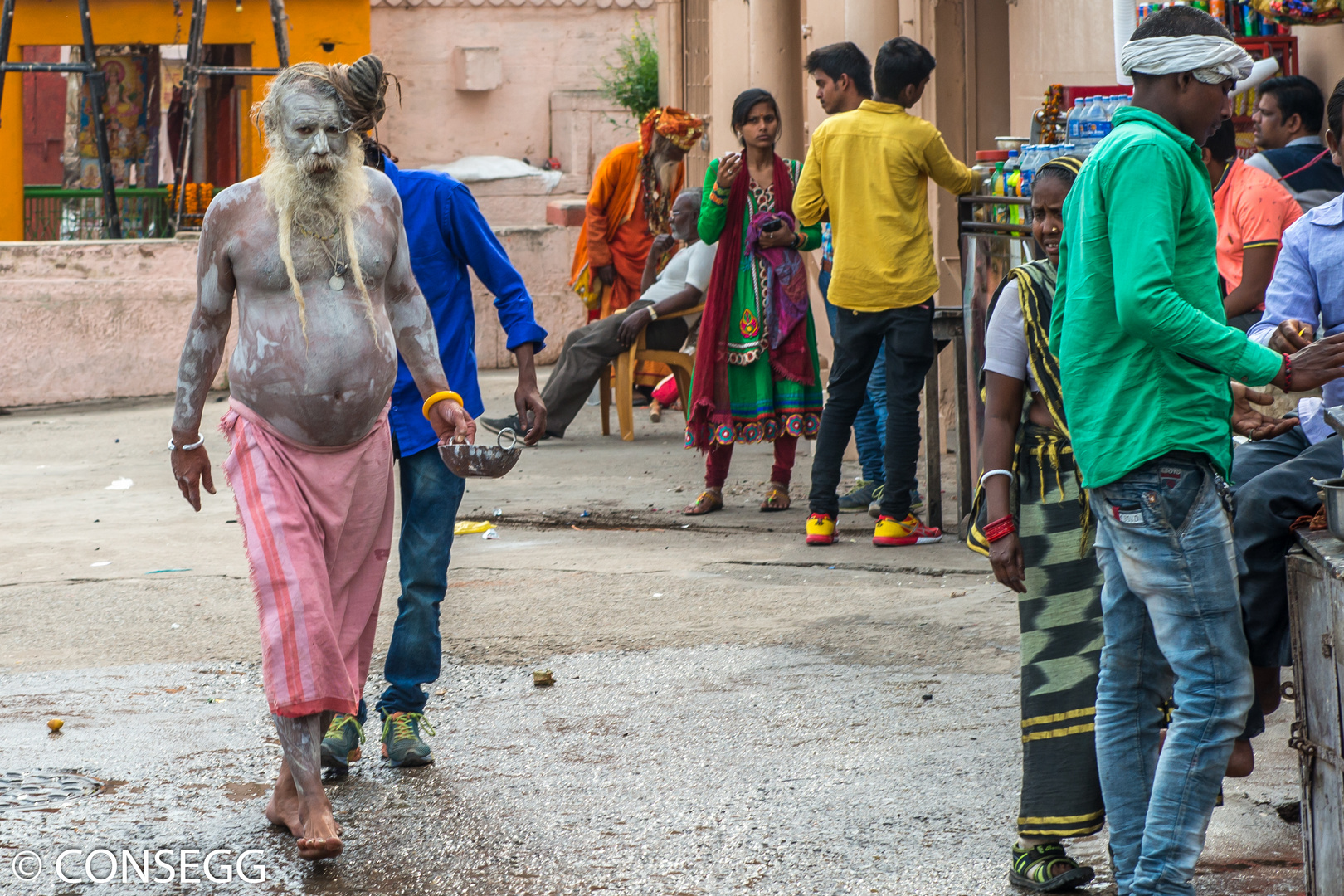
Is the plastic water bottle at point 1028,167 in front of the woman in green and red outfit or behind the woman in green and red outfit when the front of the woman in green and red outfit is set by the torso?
in front

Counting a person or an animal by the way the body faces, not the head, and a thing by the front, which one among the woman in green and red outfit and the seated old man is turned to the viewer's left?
the seated old man

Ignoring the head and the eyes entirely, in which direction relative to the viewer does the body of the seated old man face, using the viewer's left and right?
facing to the left of the viewer

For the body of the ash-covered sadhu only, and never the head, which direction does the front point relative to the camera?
toward the camera

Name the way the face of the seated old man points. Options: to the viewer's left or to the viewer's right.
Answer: to the viewer's left

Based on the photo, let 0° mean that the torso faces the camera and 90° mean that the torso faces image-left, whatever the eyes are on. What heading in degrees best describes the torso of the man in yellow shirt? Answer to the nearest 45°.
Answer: approximately 225°

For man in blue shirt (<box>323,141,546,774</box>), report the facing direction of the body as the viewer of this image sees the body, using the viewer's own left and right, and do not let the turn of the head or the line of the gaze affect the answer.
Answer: facing the viewer

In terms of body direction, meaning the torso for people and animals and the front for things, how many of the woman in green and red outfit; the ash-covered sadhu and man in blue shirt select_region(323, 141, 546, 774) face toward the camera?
3

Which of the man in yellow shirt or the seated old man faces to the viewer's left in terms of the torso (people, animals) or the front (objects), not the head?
the seated old man

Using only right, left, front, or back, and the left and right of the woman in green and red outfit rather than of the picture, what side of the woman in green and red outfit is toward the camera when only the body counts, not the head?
front
